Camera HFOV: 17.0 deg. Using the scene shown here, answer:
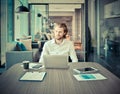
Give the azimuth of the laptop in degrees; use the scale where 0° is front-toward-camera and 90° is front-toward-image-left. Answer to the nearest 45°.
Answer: approximately 180°
